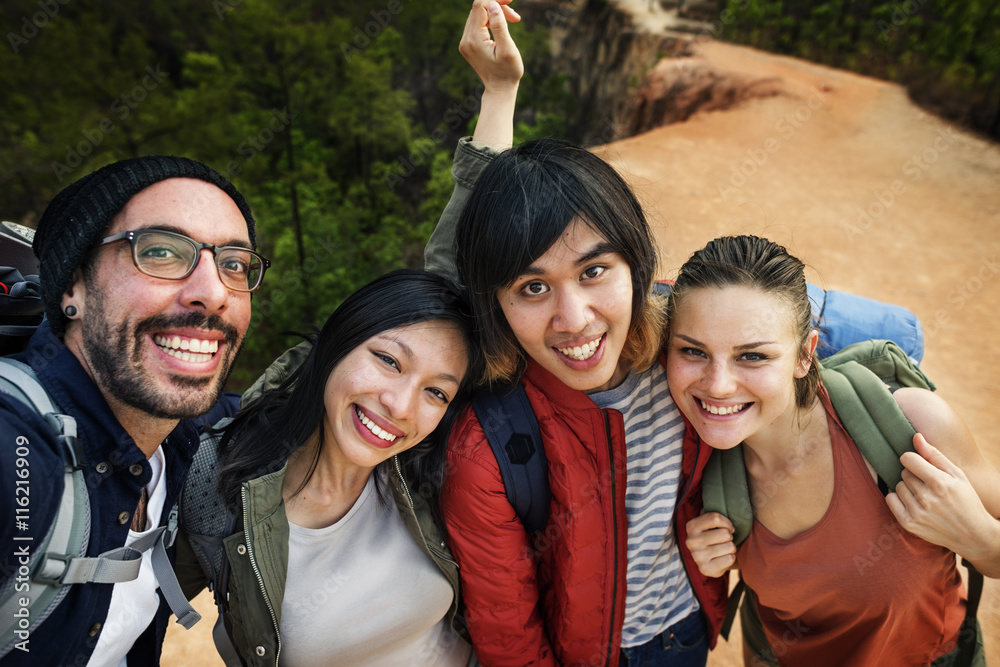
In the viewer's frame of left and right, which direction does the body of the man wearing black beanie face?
facing the viewer and to the right of the viewer

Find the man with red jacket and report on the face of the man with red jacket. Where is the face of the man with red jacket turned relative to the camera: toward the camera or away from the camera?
toward the camera

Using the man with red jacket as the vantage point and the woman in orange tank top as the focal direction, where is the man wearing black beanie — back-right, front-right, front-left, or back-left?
back-right

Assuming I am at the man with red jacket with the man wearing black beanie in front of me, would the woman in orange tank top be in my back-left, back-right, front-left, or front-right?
back-left
